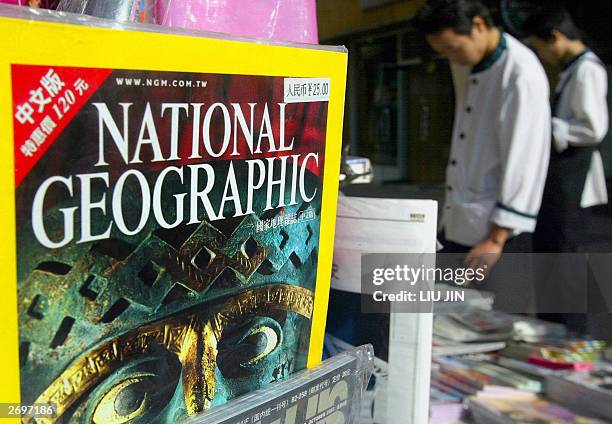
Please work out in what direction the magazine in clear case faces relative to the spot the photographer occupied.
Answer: facing the viewer and to the right of the viewer

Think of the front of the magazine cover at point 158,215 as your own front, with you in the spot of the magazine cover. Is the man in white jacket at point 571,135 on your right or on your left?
on your left

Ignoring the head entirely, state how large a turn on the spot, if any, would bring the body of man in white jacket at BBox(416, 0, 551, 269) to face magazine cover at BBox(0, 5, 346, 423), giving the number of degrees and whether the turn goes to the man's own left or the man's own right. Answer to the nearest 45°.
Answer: approximately 45° to the man's own left

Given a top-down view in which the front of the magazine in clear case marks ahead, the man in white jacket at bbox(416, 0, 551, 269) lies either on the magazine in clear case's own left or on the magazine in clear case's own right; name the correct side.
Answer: on the magazine in clear case's own left

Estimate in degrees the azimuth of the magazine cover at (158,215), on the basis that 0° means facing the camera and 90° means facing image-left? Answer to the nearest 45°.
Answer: approximately 315°

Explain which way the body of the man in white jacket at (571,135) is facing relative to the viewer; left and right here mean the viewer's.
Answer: facing to the left of the viewer
